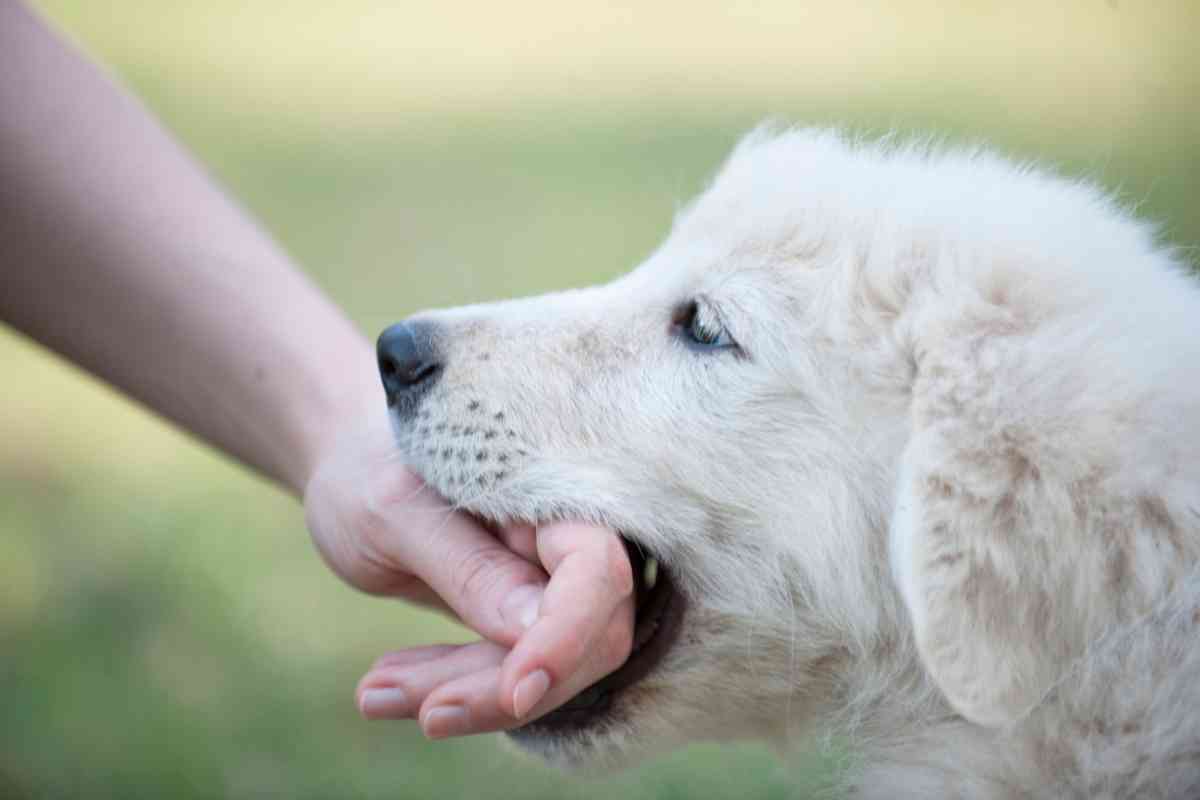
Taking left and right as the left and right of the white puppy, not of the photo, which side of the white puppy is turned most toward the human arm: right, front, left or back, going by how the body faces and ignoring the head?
front

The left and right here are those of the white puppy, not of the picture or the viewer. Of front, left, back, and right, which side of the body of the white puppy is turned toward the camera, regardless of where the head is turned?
left
